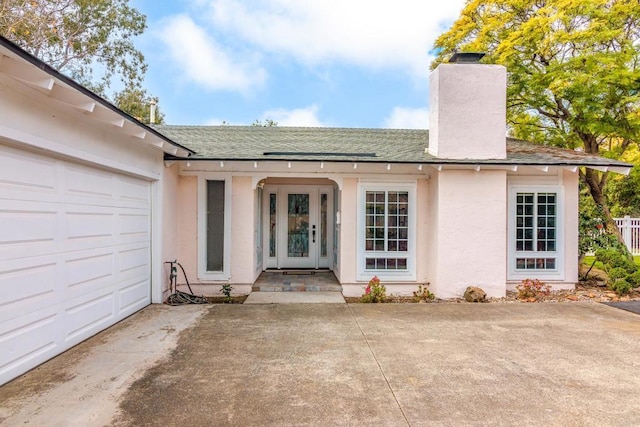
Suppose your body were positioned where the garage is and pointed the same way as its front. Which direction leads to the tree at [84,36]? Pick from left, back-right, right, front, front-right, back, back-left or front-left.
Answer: back-left

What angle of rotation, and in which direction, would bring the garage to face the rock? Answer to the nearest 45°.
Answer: approximately 45° to its left

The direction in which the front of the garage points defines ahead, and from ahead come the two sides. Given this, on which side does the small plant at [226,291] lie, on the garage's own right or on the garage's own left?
on the garage's own left

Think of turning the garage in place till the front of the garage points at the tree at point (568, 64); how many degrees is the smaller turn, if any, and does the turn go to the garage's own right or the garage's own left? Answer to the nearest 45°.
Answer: approximately 45° to the garage's own left

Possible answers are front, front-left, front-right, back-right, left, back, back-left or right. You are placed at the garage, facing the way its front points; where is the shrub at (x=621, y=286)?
front-left

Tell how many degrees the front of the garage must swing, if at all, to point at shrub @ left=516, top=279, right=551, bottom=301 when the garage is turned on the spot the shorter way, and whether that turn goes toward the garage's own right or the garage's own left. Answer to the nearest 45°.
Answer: approximately 45° to the garage's own left

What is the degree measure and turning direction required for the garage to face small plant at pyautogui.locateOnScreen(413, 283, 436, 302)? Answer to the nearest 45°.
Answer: approximately 45° to its left

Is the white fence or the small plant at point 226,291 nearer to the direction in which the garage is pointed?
the white fence

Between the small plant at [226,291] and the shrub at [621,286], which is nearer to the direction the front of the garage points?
the shrub

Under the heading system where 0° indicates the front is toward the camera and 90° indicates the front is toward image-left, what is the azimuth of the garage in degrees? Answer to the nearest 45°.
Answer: approximately 315°

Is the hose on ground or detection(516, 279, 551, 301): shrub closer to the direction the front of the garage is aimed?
the shrub
